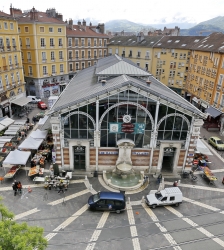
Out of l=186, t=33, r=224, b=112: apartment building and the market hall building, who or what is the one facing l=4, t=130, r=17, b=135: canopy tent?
the apartment building

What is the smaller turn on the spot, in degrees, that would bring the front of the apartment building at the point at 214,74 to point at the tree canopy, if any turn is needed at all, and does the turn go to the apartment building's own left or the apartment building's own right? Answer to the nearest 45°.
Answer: approximately 45° to the apartment building's own left

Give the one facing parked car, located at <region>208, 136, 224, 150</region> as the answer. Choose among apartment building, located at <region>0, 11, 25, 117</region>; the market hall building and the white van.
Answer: the apartment building

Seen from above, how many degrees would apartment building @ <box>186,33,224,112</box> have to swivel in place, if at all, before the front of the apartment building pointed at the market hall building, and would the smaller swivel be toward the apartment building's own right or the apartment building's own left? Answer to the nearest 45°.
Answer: approximately 45° to the apartment building's own left

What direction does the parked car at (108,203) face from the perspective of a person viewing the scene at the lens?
facing to the left of the viewer

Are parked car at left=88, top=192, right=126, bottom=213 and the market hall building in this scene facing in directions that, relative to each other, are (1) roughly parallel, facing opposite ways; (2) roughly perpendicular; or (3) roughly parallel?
roughly perpendicular

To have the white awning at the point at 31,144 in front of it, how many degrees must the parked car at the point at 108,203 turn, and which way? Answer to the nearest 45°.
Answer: approximately 45° to its right

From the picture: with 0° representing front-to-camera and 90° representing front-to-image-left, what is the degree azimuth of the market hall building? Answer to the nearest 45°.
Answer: approximately 0°

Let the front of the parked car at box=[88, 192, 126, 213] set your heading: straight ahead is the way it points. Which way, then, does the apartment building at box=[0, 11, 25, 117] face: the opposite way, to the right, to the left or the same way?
the opposite way

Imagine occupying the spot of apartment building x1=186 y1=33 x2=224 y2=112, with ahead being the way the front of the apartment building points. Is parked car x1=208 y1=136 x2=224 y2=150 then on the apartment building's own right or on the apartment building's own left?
on the apartment building's own left
